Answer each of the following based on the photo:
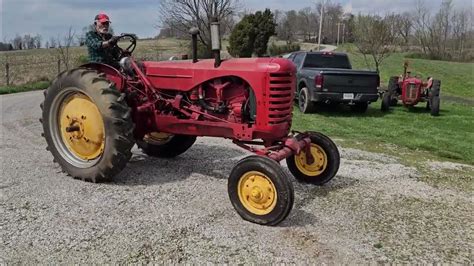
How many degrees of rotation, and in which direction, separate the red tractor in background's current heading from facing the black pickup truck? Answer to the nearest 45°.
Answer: approximately 45° to its right

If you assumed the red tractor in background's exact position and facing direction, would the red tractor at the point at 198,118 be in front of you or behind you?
in front

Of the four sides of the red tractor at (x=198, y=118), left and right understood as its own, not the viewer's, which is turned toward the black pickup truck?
left

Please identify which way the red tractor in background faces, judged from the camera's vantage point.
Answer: facing the viewer

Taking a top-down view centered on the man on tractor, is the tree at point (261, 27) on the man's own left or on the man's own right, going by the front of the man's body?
on the man's own left

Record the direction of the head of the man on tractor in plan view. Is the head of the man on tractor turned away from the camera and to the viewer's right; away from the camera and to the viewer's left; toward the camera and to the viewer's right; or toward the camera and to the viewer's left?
toward the camera and to the viewer's right

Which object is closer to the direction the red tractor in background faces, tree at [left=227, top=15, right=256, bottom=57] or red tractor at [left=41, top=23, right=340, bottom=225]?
the red tractor

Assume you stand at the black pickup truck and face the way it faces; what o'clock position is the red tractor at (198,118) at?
The red tractor is roughly at 8 o'clock from the black pickup truck.

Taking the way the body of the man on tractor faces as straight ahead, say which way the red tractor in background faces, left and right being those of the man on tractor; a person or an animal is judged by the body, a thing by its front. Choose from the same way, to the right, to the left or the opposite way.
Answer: to the right

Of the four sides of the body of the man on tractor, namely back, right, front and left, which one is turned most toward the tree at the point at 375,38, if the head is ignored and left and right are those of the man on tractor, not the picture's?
left

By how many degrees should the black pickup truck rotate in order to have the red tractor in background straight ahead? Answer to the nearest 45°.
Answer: approximately 90° to its right

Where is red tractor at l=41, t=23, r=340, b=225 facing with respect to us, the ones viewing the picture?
facing the viewer and to the right of the viewer

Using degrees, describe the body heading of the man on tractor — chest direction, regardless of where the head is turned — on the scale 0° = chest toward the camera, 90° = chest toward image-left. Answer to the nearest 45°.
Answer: approximately 315°

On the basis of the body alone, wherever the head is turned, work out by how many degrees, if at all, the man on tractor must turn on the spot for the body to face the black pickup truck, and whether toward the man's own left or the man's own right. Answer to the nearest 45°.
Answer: approximately 90° to the man's own left

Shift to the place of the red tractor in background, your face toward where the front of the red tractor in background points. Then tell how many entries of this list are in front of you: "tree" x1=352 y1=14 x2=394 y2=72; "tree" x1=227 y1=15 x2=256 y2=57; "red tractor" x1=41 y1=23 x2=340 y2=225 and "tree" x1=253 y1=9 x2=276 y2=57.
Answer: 1

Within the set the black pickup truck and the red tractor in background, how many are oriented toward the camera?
1
